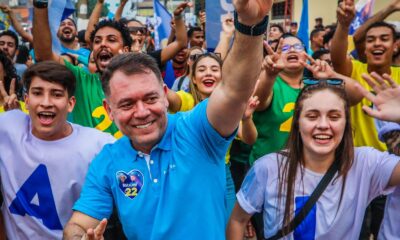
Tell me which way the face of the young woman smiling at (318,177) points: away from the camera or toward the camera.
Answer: toward the camera

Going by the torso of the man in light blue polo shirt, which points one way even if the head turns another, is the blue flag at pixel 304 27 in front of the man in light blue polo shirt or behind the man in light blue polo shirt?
behind

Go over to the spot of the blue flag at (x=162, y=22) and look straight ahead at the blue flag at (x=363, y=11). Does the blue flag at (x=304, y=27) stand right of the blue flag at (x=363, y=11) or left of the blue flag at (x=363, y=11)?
right

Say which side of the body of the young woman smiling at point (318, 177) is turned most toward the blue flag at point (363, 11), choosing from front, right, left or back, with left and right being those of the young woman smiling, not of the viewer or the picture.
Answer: back

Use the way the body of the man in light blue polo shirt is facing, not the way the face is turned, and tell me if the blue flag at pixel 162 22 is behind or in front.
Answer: behind

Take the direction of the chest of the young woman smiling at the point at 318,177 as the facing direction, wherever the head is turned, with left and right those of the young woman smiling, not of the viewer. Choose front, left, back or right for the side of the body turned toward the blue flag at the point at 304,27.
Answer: back

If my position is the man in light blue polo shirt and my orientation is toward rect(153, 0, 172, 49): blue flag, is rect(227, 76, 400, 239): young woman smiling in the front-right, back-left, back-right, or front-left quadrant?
front-right

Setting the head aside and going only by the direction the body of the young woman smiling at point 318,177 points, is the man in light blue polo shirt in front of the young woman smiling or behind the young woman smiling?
in front

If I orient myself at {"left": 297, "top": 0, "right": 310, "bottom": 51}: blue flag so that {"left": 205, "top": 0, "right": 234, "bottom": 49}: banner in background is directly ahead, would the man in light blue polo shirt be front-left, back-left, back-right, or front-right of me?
front-left

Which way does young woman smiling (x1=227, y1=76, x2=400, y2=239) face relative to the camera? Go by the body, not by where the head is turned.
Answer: toward the camera

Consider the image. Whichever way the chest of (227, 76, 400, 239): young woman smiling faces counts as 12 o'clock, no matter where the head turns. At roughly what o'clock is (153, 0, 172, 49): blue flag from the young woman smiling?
The blue flag is roughly at 5 o'clock from the young woman smiling.

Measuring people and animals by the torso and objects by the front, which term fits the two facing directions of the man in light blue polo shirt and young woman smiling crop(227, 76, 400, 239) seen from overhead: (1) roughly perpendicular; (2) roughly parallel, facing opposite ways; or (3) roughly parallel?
roughly parallel

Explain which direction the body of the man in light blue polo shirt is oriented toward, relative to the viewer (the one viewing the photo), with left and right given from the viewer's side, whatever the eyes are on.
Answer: facing the viewer

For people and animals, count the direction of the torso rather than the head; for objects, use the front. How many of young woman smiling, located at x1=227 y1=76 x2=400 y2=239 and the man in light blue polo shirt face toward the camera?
2

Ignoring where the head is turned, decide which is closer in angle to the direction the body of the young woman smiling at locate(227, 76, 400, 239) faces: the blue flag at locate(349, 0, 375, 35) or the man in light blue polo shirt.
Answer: the man in light blue polo shirt
